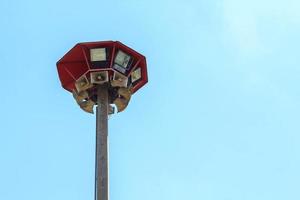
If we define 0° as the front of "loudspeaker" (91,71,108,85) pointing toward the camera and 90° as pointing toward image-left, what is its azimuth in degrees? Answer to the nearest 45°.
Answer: approximately 0°
